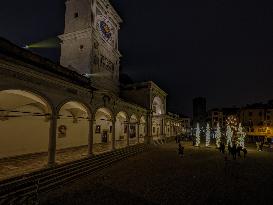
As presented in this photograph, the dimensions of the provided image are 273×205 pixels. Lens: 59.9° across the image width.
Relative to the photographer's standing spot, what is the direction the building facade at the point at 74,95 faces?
facing the viewer and to the right of the viewer
